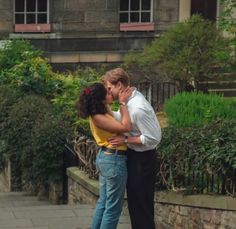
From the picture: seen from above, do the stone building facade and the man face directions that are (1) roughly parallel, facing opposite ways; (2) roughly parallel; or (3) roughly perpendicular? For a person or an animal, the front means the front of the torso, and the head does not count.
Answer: roughly perpendicular

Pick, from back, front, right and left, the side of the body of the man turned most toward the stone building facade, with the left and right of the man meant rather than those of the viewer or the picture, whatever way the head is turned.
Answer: right

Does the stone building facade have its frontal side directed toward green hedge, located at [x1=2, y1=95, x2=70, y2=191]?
yes

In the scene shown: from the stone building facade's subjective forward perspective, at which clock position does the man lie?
The man is roughly at 12 o'clock from the stone building facade.

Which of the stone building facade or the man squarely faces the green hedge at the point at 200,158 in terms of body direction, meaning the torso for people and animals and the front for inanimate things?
the stone building facade

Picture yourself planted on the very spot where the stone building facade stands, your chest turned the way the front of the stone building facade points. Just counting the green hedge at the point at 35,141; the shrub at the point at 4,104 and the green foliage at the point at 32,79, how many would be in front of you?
3

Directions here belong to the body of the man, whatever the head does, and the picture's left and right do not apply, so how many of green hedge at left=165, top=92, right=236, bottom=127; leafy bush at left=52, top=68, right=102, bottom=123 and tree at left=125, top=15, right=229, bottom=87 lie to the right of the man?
3

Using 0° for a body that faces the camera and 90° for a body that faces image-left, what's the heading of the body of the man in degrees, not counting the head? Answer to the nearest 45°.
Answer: approximately 90°

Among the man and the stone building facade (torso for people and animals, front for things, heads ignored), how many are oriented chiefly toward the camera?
1

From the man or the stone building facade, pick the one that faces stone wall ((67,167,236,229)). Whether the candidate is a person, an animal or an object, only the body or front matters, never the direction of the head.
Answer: the stone building facade

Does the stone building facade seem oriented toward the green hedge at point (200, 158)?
yes

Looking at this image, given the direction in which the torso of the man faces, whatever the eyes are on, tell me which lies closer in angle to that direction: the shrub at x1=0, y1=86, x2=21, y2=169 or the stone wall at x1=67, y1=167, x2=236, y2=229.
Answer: the shrub
